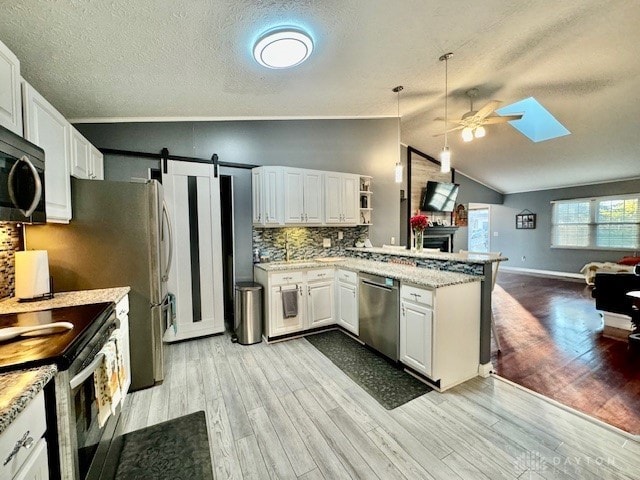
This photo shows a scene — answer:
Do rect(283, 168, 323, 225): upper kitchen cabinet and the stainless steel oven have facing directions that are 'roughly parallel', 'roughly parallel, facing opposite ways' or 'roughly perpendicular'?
roughly perpendicular

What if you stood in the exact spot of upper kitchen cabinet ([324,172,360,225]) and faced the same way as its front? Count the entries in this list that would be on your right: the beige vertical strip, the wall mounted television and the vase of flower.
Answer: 1

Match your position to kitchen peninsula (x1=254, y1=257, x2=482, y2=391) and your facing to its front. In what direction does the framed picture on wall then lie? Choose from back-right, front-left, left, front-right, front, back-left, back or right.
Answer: back

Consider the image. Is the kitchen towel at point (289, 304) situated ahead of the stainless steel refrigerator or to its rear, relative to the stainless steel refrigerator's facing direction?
ahead

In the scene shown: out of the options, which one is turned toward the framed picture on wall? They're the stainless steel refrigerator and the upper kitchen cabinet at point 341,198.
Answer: the stainless steel refrigerator

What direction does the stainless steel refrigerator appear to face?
to the viewer's right

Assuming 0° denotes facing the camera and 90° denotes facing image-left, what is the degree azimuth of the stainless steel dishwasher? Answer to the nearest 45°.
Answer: approximately 45°

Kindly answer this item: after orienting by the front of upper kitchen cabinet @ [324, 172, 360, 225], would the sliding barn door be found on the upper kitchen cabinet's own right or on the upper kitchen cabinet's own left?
on the upper kitchen cabinet's own right

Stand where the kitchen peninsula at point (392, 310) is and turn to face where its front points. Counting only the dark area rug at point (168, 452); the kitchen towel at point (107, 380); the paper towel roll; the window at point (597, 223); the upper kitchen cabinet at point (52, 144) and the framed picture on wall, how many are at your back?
2

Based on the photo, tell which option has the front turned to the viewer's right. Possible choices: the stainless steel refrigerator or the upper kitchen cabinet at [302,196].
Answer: the stainless steel refrigerator

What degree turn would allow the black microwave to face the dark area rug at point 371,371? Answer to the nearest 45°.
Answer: approximately 45° to its left

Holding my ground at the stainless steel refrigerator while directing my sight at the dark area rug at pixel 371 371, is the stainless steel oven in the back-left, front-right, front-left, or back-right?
front-right

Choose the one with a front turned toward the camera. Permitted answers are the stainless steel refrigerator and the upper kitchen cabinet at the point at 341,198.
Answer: the upper kitchen cabinet

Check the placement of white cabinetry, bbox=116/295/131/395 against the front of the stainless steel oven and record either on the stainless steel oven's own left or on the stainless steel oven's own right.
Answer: on the stainless steel oven's own left

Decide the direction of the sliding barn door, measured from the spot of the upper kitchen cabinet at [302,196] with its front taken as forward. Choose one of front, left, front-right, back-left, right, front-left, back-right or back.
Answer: right

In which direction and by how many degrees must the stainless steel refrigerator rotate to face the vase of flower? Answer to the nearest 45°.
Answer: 0° — it already faces it
